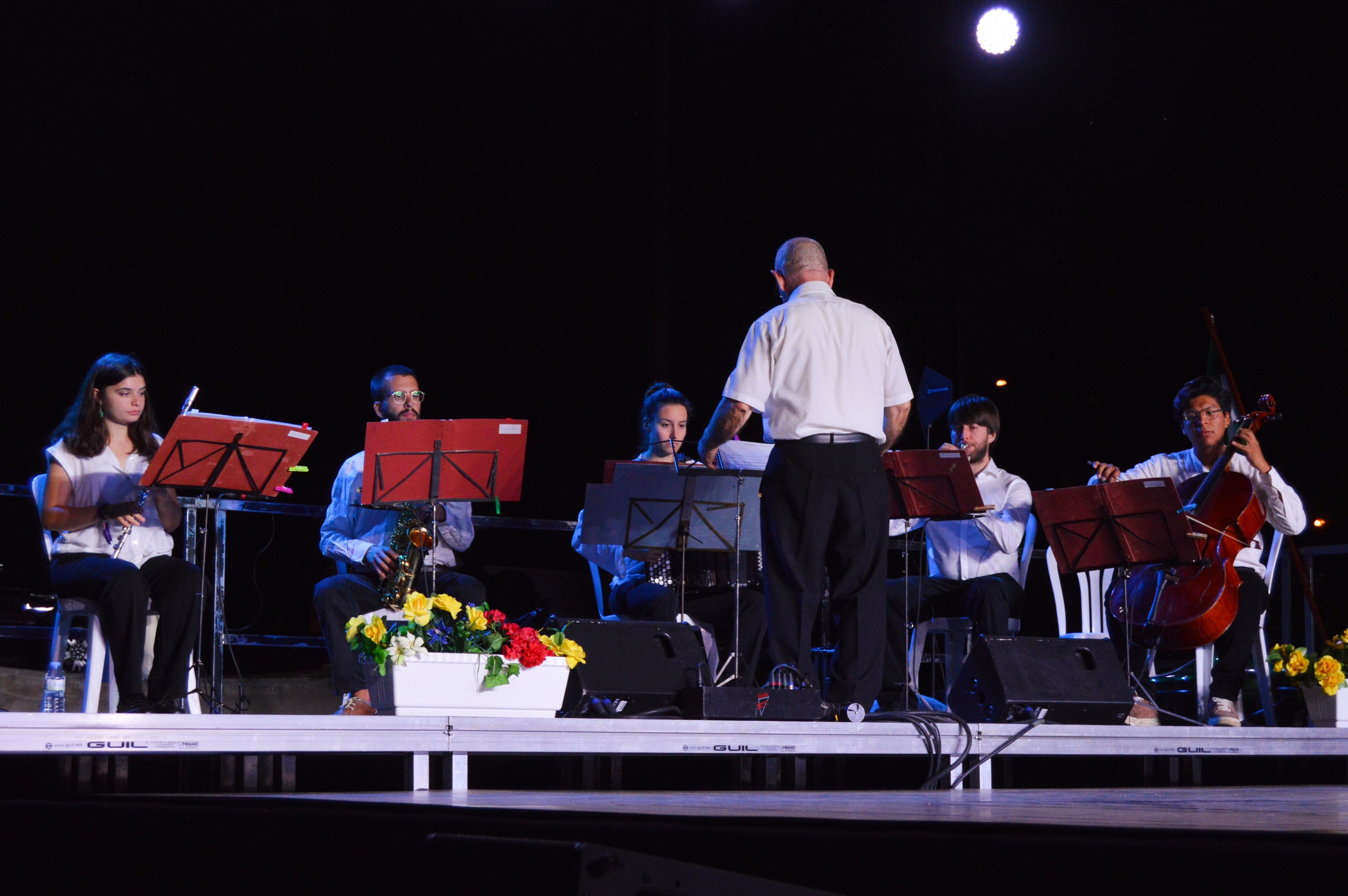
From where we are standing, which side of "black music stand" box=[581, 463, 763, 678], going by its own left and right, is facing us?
back

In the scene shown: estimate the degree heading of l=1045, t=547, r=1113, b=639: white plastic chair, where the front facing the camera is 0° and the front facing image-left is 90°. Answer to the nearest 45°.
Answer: approximately 0°

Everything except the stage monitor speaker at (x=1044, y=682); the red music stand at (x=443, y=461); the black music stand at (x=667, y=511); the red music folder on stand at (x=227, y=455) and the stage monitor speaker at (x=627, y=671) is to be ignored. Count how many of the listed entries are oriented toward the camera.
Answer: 0

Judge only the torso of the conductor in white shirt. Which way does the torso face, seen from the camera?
away from the camera

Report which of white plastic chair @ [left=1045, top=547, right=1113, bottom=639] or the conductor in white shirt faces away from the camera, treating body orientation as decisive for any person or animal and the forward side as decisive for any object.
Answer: the conductor in white shirt

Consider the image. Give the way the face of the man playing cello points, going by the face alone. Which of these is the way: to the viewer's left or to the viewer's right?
to the viewer's left

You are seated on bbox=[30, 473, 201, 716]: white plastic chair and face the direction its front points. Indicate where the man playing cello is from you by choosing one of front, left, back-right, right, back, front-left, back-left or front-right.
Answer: front-left

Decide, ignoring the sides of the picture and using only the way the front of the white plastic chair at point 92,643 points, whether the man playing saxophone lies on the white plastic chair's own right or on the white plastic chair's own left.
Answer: on the white plastic chair's own left

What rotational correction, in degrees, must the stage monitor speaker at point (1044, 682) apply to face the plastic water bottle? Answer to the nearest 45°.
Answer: approximately 90° to its left

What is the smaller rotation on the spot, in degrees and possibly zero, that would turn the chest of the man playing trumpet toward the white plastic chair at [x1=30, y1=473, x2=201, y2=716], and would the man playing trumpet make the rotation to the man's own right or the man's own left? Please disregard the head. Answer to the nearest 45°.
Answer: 0° — they already face it

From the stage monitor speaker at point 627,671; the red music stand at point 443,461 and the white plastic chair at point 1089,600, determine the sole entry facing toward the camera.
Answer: the white plastic chair

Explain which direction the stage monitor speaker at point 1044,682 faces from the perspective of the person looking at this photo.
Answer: facing away from the viewer

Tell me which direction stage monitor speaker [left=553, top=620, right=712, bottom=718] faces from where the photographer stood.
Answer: facing away from the viewer

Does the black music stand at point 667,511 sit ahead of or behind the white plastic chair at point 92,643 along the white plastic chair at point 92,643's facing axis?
ahead

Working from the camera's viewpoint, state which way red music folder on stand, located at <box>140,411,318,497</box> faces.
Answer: facing away from the viewer and to the left of the viewer

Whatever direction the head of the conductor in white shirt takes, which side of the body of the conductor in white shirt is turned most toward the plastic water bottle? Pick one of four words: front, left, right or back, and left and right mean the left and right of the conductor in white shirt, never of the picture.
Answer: left
